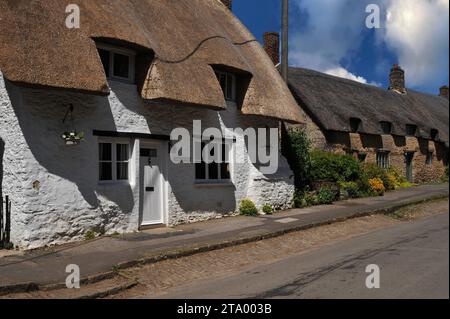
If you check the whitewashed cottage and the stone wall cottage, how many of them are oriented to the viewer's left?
0

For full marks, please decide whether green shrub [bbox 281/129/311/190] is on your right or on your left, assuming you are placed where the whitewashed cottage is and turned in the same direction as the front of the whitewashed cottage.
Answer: on your left

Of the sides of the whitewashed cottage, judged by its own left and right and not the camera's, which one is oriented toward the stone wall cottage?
left

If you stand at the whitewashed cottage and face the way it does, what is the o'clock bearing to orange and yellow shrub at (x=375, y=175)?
The orange and yellow shrub is roughly at 9 o'clock from the whitewashed cottage.

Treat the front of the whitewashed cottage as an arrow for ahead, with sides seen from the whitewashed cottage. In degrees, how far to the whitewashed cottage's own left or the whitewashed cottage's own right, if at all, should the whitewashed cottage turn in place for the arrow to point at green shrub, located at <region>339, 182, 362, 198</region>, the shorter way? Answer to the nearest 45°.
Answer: approximately 90° to the whitewashed cottage's own left

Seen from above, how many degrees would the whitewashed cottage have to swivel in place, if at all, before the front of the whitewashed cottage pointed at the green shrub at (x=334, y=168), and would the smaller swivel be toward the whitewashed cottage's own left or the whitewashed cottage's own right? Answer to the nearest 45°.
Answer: approximately 90° to the whitewashed cottage's own left

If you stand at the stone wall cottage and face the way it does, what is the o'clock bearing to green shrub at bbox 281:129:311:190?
The green shrub is roughly at 2 o'clock from the stone wall cottage.

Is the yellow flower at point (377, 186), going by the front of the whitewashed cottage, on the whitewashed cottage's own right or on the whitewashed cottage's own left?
on the whitewashed cottage's own left

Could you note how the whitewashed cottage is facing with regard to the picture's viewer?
facing the viewer and to the right of the viewer

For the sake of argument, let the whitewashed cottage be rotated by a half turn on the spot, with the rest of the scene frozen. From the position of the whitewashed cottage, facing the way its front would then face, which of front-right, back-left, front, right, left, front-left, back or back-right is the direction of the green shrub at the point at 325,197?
right
